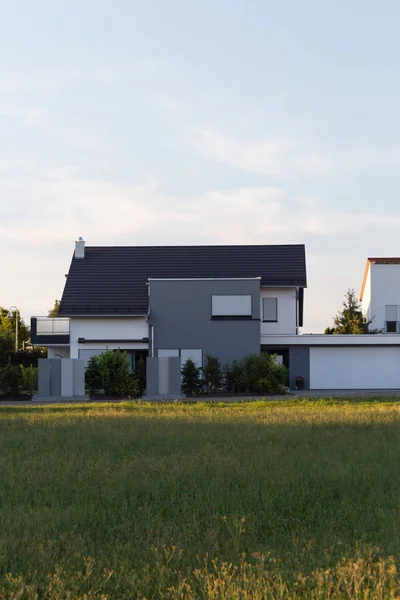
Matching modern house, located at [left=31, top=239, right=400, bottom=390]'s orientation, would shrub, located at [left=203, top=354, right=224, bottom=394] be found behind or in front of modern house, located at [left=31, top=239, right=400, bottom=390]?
in front

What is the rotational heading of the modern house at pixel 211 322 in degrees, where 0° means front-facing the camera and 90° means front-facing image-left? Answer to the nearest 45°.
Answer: approximately 0°

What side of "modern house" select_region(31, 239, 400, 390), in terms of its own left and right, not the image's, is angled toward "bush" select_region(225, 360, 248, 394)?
front

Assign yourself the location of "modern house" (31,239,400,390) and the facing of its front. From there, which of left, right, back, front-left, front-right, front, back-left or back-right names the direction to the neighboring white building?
back-left

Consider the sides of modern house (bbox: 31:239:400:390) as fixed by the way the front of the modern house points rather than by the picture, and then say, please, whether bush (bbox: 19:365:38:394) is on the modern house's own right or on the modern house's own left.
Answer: on the modern house's own right

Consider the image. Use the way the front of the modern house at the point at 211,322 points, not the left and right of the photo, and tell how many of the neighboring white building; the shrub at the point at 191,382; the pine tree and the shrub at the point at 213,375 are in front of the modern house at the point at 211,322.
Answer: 2

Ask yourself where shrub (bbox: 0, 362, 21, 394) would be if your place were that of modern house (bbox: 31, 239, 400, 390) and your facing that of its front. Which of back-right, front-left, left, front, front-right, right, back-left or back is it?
front-right

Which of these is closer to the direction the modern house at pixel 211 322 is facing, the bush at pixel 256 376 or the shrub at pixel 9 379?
the bush

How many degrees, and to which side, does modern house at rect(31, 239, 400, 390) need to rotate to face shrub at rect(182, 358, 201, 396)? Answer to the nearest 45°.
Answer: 0° — it already faces it

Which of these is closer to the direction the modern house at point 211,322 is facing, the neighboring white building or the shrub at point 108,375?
the shrub

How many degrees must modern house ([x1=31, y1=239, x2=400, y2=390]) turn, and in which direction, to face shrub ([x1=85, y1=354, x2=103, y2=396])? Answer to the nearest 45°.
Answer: approximately 45° to its right

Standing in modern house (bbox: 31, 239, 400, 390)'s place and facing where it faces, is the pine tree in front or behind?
behind
